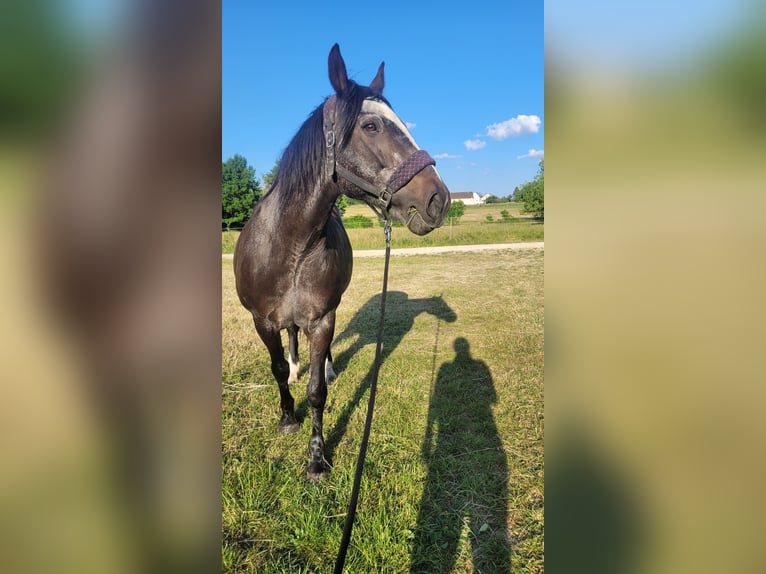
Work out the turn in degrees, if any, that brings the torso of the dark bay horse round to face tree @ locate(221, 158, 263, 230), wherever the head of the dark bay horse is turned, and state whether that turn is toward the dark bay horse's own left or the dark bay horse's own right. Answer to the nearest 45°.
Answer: approximately 180°

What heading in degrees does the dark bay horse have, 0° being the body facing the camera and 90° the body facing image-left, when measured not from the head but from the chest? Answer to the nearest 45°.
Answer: approximately 0°
